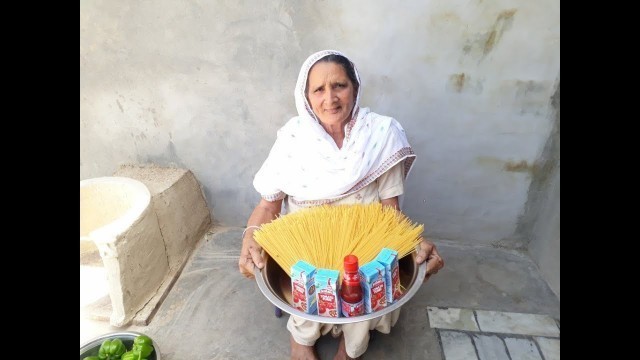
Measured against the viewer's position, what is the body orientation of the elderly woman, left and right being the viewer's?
facing the viewer
